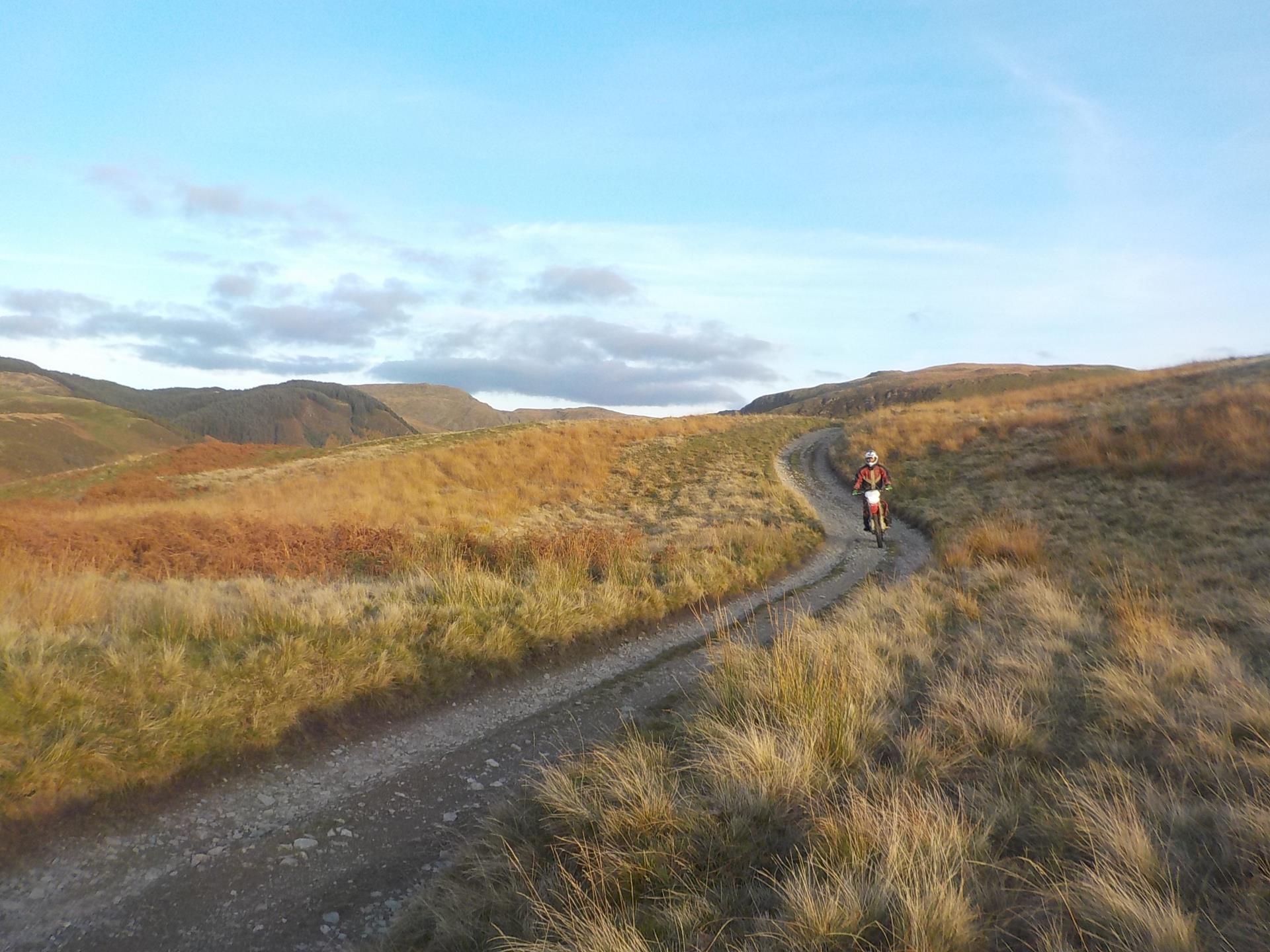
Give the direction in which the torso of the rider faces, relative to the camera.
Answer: toward the camera

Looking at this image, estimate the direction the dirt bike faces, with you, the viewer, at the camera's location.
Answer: facing the viewer

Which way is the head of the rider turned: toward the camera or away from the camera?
toward the camera
